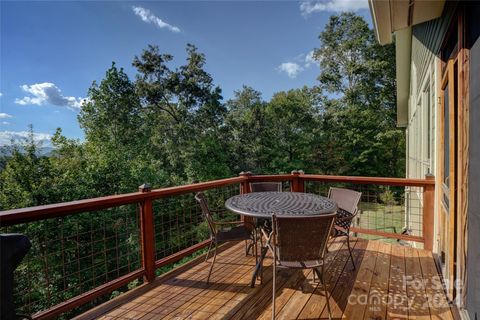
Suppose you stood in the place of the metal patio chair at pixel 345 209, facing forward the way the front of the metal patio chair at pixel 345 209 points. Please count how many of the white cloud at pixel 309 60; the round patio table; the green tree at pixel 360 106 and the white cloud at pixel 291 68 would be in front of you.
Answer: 1

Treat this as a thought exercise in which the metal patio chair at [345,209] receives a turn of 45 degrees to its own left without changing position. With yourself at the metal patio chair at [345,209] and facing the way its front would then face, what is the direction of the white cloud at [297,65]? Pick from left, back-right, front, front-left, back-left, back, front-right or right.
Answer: back

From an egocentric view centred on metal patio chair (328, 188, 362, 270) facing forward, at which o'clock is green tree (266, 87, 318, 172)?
The green tree is roughly at 4 o'clock from the metal patio chair.

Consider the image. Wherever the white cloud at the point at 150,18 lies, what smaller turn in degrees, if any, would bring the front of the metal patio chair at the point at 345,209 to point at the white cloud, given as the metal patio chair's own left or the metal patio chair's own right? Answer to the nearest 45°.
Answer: approximately 90° to the metal patio chair's own right

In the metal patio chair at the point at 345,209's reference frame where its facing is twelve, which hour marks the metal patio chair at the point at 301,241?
the metal patio chair at the point at 301,241 is roughly at 11 o'clock from the metal patio chair at the point at 345,209.

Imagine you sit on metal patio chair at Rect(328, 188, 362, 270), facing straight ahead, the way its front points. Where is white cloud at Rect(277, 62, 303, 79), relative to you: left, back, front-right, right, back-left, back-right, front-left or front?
back-right

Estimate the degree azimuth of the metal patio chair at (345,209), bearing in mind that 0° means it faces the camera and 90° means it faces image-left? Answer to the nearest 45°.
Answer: approximately 45°

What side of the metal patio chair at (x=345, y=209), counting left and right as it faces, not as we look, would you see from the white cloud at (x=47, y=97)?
right

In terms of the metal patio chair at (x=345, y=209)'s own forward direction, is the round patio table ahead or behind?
ahead

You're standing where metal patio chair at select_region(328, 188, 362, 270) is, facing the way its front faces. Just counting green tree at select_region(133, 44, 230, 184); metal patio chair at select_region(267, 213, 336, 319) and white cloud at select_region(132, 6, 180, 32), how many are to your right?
2

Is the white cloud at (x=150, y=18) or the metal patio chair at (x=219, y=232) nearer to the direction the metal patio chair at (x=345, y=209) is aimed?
the metal patio chair

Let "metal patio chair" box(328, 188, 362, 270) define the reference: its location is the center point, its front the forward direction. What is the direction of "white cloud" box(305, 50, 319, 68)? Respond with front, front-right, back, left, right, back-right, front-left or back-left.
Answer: back-right

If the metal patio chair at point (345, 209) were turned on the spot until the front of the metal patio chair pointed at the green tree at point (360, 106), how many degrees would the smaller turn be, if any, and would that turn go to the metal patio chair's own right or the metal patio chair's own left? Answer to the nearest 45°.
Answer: approximately 135° to the metal patio chair's own right

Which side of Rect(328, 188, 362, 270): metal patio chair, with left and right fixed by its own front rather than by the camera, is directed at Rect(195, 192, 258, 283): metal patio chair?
front

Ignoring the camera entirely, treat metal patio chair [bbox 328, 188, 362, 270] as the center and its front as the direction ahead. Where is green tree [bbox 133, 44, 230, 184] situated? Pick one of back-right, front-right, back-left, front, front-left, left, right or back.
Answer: right
